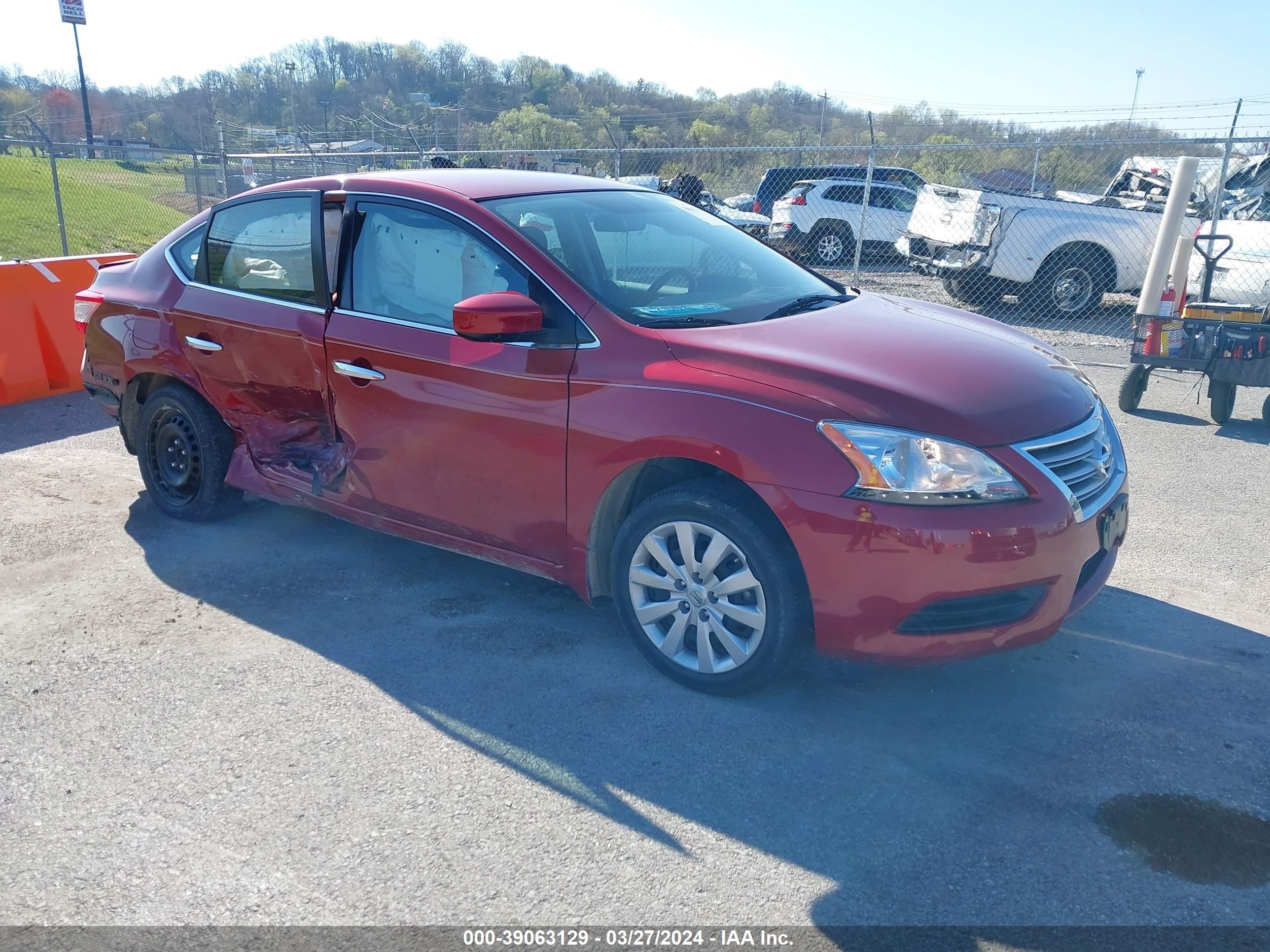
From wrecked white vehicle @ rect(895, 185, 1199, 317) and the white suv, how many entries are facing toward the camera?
0

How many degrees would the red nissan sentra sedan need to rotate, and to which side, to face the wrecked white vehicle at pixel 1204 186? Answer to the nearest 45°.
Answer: approximately 90° to its left

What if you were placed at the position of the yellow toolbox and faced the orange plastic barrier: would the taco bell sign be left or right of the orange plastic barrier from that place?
right

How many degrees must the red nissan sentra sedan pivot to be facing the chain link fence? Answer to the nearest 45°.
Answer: approximately 135° to its left

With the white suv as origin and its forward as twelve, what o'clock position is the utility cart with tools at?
The utility cart with tools is roughly at 4 o'clock from the white suv.

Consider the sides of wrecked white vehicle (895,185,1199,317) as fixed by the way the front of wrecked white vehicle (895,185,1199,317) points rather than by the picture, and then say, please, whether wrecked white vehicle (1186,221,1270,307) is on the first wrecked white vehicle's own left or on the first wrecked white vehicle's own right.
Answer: on the first wrecked white vehicle's own right

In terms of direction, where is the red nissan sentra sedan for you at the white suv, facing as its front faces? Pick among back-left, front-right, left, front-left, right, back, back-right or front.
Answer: back-right

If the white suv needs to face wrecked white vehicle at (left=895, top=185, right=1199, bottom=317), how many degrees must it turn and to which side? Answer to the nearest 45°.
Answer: approximately 90° to its right

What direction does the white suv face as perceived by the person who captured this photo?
facing away from the viewer and to the right of the viewer

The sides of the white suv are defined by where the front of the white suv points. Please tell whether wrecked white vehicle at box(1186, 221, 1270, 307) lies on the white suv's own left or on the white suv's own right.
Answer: on the white suv's own right

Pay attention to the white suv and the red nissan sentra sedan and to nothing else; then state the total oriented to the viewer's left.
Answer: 0

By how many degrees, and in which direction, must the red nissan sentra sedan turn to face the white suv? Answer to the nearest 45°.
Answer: approximately 135° to its left
